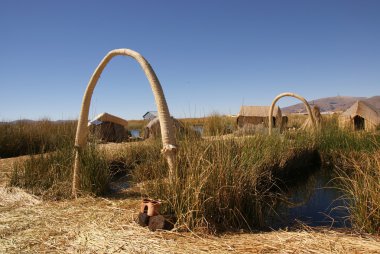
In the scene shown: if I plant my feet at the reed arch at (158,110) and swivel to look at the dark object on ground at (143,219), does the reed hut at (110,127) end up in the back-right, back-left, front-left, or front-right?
back-right

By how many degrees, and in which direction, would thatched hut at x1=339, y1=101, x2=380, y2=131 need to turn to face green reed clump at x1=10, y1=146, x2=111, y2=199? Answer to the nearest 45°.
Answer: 0° — it already faces it

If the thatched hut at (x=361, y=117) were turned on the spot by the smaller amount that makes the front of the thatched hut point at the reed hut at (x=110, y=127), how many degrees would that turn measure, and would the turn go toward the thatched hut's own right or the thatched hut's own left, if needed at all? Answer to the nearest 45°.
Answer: approximately 45° to the thatched hut's own right

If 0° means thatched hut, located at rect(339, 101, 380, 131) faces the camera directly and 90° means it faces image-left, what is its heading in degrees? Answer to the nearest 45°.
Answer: approximately 0°

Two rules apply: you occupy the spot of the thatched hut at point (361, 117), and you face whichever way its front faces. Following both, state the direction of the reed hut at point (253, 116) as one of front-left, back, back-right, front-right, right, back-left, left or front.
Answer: right

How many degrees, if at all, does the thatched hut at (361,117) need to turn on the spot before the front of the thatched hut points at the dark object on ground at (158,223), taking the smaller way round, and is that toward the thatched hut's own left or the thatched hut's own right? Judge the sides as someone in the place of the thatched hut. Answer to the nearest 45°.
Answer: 0° — it already faces it

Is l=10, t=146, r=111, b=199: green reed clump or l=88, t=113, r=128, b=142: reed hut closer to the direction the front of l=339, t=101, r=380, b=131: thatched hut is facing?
the green reed clump
